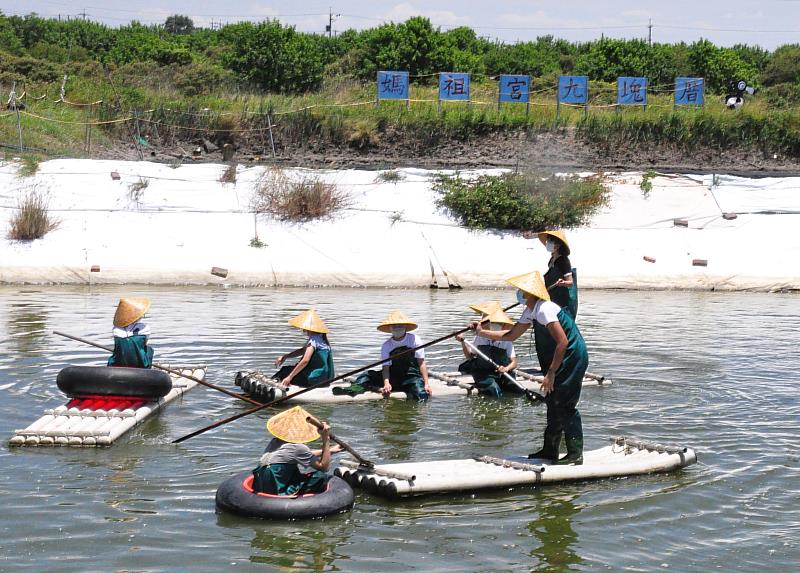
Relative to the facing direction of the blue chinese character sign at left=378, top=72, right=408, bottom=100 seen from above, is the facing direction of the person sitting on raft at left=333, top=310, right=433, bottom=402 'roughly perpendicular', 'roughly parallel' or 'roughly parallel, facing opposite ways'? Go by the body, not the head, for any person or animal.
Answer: roughly parallel

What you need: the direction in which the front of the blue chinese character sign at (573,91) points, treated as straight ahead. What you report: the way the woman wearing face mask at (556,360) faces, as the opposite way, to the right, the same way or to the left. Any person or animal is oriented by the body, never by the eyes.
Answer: to the right

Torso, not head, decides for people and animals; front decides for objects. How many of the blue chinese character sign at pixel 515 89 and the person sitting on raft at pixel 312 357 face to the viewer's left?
1

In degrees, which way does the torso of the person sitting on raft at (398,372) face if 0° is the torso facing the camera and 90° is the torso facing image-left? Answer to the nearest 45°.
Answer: approximately 0°

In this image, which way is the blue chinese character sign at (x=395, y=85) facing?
toward the camera

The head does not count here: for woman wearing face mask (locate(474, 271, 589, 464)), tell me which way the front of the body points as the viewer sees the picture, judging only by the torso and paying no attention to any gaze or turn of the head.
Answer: to the viewer's left

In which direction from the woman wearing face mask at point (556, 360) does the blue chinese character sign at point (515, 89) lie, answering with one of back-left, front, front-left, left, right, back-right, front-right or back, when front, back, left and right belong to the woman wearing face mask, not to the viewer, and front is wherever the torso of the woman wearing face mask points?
right

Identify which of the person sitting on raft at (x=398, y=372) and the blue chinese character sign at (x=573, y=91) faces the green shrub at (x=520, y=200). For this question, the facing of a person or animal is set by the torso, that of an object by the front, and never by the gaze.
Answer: the blue chinese character sign

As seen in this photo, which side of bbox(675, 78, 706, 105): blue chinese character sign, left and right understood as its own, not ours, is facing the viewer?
front

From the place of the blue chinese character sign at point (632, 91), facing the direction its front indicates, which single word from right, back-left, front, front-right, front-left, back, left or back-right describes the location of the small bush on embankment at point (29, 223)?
front-right

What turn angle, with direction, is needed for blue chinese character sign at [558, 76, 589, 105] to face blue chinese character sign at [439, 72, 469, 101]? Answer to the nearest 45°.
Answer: approximately 90° to its right

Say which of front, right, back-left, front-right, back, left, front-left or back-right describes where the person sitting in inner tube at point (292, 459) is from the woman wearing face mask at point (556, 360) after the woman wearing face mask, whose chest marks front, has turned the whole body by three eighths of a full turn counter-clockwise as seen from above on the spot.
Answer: right

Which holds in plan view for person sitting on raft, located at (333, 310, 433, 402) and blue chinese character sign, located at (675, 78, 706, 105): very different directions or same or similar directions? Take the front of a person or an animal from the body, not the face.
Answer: same or similar directions

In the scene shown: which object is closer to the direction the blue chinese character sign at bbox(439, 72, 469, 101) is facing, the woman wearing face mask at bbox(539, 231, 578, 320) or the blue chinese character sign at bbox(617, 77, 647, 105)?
the woman wearing face mask

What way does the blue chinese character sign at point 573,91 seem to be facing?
toward the camera

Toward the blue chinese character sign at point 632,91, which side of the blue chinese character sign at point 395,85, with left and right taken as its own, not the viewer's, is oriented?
left
